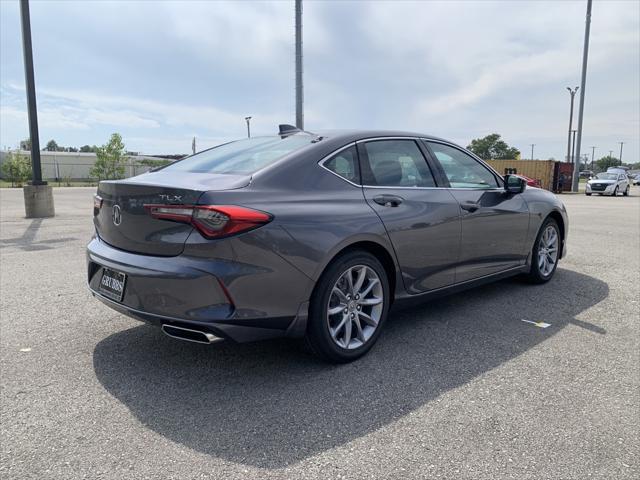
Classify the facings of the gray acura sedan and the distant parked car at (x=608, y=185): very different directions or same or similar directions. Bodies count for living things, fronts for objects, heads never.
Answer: very different directions

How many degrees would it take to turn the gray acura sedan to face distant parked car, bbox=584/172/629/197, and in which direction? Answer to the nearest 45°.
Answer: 0° — it already faces it

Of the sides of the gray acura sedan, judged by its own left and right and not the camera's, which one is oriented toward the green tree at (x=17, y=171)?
left

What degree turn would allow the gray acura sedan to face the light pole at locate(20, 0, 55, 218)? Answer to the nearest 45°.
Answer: approximately 90° to its left

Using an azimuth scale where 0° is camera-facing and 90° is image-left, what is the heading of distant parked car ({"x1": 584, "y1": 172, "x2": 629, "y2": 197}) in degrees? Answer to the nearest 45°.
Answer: approximately 45°

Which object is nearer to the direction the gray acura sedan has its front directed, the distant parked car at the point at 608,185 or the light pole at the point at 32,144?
the distant parked car

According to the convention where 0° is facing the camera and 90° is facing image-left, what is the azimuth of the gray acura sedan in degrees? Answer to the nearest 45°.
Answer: approximately 225°
